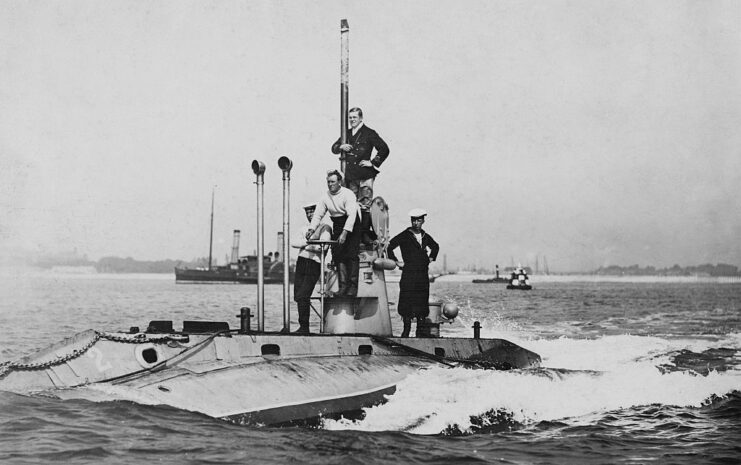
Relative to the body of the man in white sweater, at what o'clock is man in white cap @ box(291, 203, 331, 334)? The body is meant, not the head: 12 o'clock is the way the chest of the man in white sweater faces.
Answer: The man in white cap is roughly at 3 o'clock from the man in white sweater.

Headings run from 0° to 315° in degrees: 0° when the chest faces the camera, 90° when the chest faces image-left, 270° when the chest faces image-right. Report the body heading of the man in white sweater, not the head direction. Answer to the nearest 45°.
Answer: approximately 45°
